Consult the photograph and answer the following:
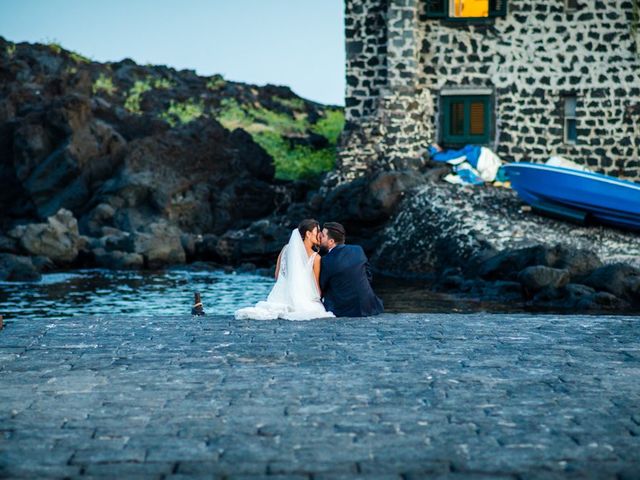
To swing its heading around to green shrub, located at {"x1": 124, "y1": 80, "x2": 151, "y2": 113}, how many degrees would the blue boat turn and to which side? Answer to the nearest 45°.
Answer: approximately 45° to its right

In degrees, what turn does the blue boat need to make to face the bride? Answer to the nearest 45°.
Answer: approximately 90° to its left

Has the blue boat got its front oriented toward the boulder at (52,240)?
yes

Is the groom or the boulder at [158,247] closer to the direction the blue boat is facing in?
the boulder

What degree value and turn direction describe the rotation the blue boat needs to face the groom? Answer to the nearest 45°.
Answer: approximately 90° to its left

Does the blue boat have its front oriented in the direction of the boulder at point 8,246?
yes

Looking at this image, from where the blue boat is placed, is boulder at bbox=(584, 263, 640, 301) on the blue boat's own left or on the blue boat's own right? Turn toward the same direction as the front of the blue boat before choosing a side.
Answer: on the blue boat's own left

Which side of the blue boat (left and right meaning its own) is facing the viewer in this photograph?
left

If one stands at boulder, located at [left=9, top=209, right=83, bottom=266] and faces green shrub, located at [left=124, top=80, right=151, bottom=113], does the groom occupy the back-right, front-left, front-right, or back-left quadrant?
back-right

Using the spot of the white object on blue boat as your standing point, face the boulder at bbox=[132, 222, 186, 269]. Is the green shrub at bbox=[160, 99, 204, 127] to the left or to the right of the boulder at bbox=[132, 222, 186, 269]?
right
